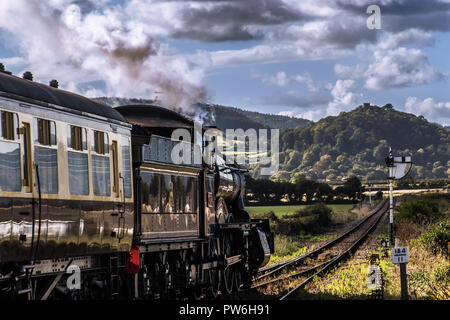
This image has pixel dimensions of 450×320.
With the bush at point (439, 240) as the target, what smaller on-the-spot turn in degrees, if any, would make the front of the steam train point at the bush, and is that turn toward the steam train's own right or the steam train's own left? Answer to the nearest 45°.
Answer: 0° — it already faces it

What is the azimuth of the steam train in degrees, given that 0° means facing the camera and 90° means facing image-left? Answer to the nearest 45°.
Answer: approximately 225°

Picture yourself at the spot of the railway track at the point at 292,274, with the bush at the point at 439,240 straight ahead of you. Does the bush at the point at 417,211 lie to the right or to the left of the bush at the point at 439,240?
left
